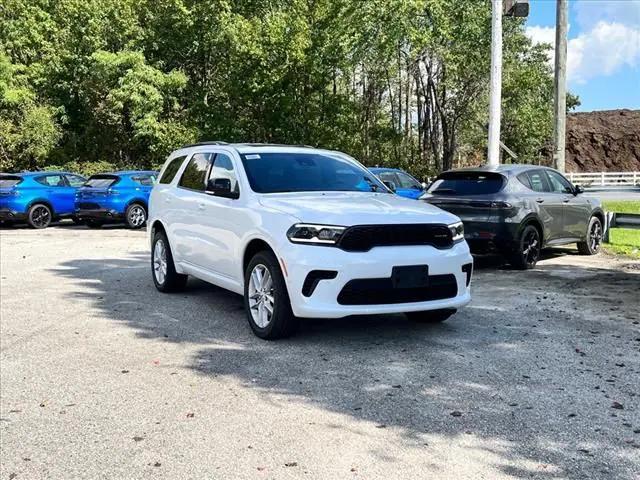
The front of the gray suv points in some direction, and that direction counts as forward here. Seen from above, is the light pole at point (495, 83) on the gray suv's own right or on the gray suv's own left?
on the gray suv's own left

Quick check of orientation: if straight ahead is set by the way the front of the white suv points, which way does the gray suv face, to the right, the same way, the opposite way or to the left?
to the left

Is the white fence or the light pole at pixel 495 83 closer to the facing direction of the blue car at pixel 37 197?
the white fence

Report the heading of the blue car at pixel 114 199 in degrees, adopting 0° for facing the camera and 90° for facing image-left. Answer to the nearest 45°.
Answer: approximately 225°

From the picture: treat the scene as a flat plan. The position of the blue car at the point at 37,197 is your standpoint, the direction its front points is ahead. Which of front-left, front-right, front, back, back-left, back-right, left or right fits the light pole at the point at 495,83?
right

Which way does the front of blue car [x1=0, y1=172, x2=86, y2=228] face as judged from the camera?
facing away from the viewer and to the right of the viewer

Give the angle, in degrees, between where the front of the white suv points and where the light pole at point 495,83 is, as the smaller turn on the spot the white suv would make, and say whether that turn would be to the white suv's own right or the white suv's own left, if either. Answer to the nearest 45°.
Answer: approximately 90° to the white suv's own left

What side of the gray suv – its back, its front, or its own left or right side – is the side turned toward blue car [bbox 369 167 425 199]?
left

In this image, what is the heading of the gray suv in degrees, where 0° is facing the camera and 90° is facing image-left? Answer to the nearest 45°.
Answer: approximately 225°

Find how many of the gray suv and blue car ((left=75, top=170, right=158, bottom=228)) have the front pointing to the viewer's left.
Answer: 0

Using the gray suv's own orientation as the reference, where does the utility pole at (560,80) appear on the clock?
The utility pole is roughly at 11 o'clock from the gray suv.

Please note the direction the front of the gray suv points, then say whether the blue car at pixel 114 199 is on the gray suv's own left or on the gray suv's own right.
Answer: on the gray suv's own left

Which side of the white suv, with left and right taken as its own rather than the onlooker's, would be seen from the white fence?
left
